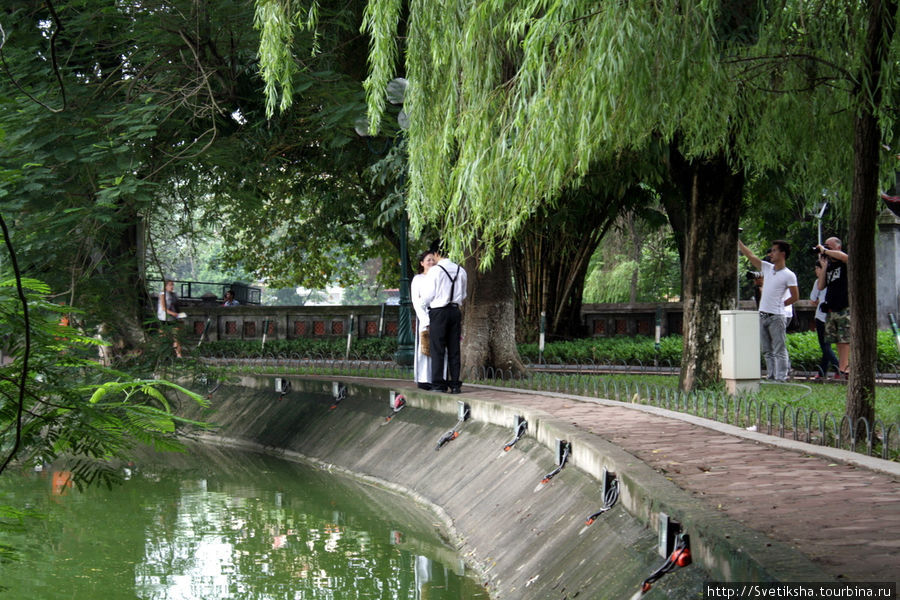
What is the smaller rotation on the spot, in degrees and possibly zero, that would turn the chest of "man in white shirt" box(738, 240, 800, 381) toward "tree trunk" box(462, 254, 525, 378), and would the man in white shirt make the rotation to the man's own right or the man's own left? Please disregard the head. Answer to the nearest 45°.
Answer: approximately 45° to the man's own right

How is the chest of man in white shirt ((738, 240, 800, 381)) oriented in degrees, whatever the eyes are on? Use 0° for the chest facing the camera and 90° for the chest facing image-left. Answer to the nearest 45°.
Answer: approximately 45°

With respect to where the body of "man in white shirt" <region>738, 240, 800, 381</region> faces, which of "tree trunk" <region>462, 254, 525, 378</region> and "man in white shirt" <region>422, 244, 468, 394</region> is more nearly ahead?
the man in white shirt

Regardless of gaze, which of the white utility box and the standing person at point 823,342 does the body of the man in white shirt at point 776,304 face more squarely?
the white utility box

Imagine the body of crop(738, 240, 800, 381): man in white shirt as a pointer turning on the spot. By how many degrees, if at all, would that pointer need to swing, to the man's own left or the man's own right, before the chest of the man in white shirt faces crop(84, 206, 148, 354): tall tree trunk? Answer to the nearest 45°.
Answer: approximately 45° to the man's own right

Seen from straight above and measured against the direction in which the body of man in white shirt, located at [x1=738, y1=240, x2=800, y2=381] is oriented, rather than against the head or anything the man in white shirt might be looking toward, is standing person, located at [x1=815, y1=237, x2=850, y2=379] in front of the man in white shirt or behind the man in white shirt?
behind

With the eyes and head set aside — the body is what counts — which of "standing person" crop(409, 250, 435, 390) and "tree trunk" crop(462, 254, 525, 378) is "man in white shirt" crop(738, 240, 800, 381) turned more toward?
the standing person

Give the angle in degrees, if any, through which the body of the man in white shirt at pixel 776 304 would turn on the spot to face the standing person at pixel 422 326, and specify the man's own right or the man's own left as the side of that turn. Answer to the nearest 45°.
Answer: approximately 45° to the man's own right
